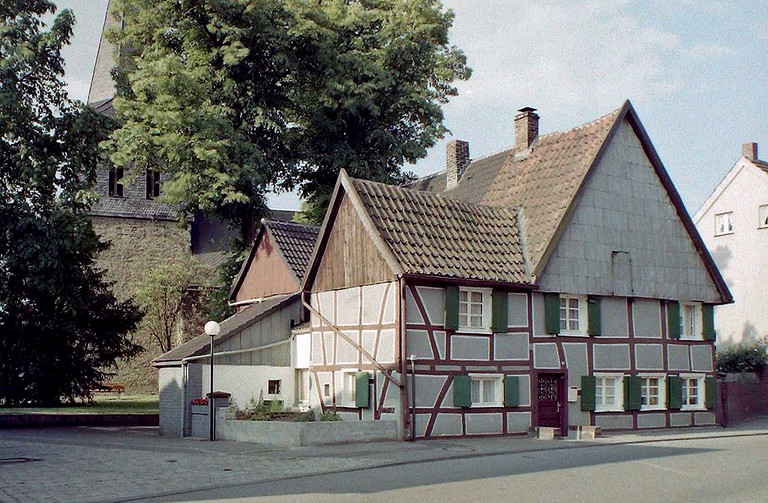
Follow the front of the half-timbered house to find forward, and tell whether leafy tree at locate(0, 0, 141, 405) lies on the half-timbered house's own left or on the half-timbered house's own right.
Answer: on the half-timbered house's own right

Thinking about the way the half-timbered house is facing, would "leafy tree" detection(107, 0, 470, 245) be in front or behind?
behind

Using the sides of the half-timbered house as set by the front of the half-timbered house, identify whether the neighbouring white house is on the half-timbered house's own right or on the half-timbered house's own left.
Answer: on the half-timbered house's own left

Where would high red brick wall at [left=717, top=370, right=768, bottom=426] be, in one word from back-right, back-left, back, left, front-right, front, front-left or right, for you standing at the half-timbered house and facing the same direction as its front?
left

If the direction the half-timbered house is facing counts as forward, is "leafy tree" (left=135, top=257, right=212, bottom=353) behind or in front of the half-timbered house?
behind
